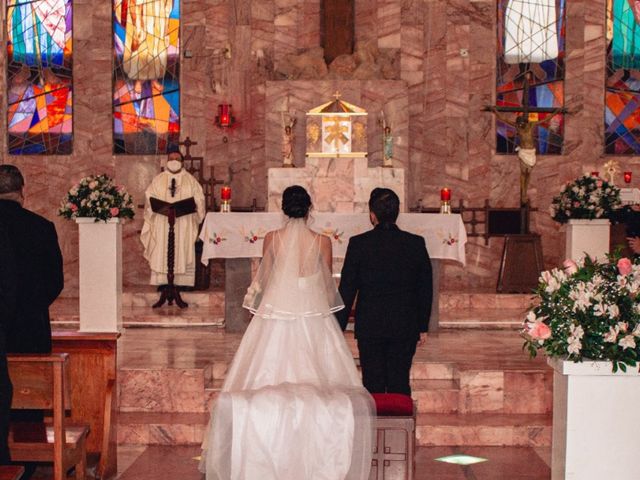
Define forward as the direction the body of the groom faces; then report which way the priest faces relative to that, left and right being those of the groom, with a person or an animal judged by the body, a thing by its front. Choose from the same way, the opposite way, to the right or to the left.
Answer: the opposite way

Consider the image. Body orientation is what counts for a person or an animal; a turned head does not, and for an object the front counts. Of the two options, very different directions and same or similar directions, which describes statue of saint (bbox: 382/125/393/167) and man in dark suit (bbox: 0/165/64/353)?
very different directions

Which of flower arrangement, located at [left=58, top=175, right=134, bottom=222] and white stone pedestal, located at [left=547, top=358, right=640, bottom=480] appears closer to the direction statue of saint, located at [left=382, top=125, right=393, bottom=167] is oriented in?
the white stone pedestal

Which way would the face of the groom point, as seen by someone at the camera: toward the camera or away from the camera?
away from the camera

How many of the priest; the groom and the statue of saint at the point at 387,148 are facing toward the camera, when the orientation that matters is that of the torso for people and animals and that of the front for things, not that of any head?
2

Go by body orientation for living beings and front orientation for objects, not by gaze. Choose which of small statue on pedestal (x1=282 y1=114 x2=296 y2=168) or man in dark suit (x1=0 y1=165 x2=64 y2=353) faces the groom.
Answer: the small statue on pedestal

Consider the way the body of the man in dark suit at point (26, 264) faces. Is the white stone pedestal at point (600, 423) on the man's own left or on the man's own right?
on the man's own right

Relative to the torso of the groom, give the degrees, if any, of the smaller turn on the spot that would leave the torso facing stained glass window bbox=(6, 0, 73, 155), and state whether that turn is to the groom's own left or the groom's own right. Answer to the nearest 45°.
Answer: approximately 45° to the groom's own left

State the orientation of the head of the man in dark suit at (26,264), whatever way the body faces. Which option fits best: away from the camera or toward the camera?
away from the camera

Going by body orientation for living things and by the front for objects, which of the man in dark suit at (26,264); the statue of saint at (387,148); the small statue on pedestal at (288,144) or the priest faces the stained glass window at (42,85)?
the man in dark suit

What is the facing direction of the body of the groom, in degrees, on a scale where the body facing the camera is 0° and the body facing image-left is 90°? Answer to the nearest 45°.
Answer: approximately 180°

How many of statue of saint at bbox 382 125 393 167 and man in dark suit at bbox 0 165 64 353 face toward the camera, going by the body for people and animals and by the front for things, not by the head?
1
